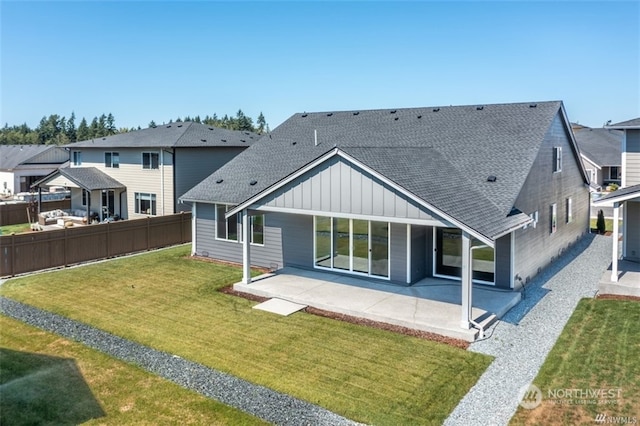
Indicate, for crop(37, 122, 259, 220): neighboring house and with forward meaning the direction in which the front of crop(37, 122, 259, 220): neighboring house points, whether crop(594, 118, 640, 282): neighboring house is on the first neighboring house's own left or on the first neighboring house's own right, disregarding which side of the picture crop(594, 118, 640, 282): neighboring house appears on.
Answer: on the first neighboring house's own right

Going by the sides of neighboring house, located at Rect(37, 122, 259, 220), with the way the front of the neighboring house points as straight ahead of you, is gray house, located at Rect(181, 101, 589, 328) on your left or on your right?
on your right

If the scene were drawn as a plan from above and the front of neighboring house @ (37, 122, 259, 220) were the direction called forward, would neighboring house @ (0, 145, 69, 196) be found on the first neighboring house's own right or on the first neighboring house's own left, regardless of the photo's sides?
on the first neighboring house's own left

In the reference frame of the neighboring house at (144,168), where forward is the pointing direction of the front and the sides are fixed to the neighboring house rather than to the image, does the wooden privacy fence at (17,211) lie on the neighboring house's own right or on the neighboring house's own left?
on the neighboring house's own left

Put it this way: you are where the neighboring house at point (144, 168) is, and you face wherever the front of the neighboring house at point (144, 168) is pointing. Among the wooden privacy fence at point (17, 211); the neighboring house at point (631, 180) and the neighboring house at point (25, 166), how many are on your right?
1

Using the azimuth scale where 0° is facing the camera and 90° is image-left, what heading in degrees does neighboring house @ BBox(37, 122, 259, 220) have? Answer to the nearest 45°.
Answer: approximately 225°

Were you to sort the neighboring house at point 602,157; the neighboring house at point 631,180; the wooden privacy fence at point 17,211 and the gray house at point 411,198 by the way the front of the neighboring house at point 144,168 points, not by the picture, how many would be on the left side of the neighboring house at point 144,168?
1
